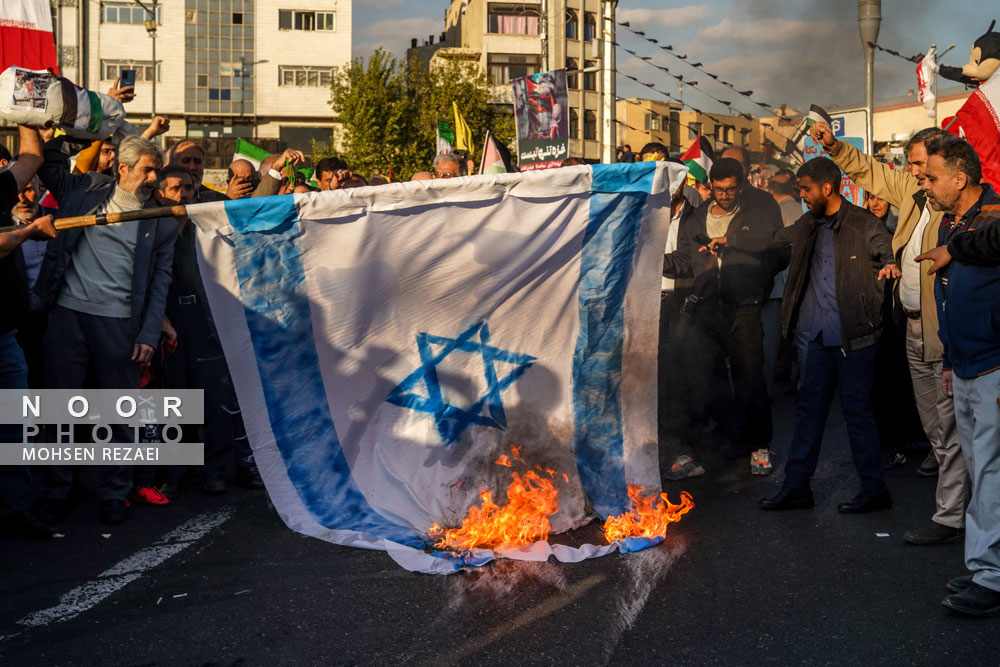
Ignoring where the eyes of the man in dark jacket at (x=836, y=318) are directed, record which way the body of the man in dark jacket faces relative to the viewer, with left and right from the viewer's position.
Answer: facing the viewer and to the left of the viewer

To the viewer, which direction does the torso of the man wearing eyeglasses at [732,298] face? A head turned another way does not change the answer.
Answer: toward the camera

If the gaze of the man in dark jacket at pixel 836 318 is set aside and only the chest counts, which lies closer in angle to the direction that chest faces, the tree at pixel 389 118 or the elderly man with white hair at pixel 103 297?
the elderly man with white hair

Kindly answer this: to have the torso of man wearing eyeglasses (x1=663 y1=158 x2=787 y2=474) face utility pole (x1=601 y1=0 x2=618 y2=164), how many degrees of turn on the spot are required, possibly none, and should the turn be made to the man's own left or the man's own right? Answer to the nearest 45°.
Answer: approximately 180°

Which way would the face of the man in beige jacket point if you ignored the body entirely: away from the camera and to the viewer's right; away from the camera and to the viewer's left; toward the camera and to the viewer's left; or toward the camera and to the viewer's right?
toward the camera and to the viewer's left

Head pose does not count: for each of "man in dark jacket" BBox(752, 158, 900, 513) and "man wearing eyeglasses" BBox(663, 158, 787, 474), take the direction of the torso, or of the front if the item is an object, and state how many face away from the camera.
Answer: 0

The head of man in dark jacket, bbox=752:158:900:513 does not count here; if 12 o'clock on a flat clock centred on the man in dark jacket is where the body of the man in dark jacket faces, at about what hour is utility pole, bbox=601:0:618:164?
The utility pole is roughly at 4 o'clock from the man in dark jacket.

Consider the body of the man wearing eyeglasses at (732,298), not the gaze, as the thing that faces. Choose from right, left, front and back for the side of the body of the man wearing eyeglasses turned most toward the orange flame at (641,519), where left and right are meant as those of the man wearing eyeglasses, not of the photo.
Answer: front

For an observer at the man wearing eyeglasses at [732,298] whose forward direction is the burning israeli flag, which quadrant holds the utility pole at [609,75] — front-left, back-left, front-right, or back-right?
back-right

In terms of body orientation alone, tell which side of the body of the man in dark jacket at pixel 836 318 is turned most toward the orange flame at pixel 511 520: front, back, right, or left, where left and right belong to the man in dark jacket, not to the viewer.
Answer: front
